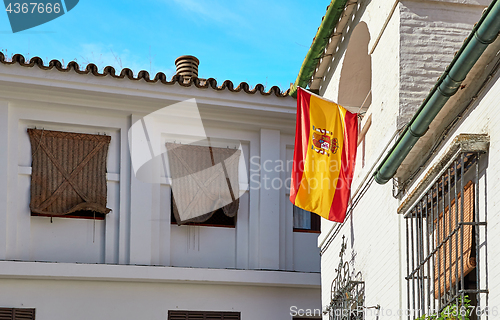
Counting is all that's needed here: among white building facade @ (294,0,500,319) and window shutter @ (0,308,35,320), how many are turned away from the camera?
0

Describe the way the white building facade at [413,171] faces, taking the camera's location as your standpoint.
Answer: facing the viewer and to the left of the viewer

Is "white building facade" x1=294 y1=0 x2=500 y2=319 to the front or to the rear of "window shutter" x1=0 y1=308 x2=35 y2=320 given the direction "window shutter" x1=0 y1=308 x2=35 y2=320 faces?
to the front

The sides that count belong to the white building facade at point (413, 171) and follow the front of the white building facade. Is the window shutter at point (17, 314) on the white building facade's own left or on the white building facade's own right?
on the white building facade's own right

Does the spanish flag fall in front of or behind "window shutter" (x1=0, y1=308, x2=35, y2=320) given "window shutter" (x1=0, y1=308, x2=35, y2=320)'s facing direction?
in front

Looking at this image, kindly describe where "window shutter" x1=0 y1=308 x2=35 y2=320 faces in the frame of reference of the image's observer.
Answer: facing the viewer
